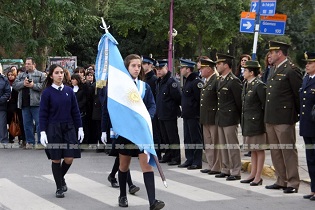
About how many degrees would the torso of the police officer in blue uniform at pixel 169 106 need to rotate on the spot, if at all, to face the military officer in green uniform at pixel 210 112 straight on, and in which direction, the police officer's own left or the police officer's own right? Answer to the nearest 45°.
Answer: approximately 90° to the police officer's own left

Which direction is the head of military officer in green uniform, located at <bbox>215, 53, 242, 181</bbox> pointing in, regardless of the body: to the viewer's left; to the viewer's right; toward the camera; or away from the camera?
to the viewer's left

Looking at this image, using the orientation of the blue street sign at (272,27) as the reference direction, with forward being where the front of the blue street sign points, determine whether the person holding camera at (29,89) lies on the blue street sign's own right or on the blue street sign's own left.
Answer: on the blue street sign's own right

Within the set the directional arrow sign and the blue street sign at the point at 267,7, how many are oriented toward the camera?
2

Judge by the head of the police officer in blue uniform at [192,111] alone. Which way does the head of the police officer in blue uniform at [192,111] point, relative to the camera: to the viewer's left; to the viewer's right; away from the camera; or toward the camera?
to the viewer's left

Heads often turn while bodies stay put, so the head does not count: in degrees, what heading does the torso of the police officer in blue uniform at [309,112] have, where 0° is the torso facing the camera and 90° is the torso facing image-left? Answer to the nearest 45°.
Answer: approximately 45°

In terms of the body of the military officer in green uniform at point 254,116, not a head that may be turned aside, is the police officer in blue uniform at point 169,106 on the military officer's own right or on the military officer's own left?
on the military officer's own right

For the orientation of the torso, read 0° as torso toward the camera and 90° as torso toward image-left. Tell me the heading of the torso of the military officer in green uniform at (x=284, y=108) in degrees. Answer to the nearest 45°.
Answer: approximately 45°

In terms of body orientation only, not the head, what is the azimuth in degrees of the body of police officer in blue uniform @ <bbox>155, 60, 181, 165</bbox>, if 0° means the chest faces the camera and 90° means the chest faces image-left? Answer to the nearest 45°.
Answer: approximately 45°

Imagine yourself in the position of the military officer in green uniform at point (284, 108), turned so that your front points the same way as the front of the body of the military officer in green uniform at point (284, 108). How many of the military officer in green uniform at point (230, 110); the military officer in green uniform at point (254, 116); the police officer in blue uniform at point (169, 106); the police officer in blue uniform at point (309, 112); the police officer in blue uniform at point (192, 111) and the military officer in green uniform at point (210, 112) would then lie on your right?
5

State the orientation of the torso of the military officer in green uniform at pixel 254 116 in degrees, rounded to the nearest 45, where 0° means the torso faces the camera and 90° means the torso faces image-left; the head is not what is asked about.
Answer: approximately 45°
